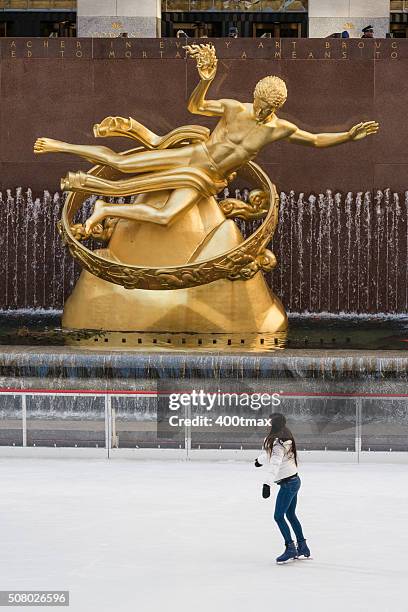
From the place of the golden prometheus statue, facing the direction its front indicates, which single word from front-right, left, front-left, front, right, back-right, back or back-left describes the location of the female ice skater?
front

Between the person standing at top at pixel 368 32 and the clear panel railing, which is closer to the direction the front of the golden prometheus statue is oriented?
the clear panel railing

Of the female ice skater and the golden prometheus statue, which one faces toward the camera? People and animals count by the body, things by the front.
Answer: the golden prometheus statue

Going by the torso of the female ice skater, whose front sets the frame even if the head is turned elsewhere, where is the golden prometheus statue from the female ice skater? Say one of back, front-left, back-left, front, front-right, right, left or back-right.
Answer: front-right

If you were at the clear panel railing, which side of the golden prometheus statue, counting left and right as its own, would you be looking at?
front

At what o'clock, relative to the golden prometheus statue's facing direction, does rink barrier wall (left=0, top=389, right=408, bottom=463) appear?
The rink barrier wall is roughly at 12 o'clock from the golden prometheus statue.

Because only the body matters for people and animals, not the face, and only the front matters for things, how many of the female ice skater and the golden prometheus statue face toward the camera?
1

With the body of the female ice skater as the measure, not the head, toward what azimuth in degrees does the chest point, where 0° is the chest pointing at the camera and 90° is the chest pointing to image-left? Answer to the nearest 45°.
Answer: approximately 135°

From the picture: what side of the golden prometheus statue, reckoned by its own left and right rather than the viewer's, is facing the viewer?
front

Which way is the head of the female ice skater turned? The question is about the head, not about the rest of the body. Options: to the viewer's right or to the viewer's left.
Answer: to the viewer's left

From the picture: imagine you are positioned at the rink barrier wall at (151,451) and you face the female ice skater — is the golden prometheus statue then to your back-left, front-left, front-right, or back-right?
back-left
